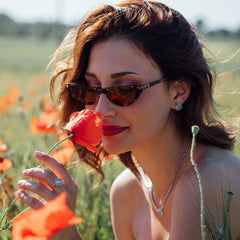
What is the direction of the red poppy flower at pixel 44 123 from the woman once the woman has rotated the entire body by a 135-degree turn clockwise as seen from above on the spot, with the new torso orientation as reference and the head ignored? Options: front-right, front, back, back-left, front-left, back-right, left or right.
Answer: front-left

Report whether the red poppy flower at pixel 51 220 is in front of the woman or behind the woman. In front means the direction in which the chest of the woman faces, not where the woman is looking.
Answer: in front

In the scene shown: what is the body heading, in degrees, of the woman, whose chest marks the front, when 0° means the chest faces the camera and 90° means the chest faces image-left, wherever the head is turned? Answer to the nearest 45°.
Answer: approximately 45°
